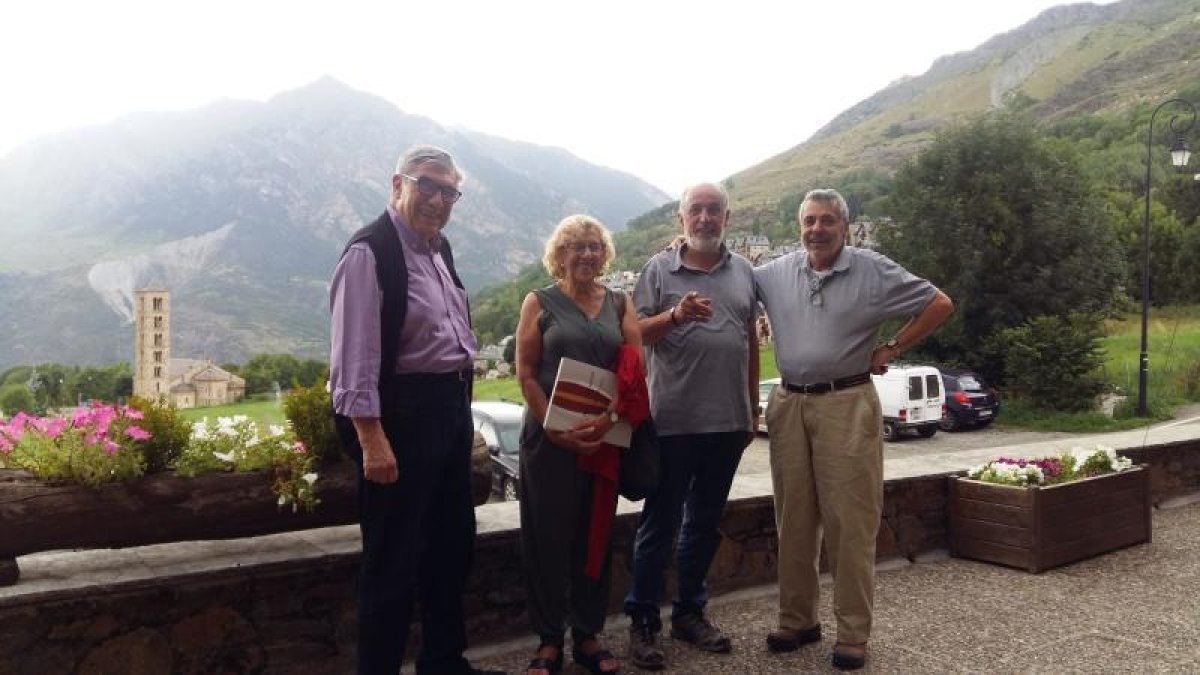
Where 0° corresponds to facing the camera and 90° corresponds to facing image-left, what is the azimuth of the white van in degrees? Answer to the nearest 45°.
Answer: approximately 135°

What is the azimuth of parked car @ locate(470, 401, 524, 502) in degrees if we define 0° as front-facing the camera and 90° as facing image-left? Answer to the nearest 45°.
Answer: approximately 315°

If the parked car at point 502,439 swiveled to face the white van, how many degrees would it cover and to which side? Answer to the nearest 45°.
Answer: approximately 90° to its left

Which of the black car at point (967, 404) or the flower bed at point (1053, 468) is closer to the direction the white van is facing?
the black car

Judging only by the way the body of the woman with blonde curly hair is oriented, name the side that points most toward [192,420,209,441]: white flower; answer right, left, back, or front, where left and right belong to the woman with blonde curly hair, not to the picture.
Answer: right

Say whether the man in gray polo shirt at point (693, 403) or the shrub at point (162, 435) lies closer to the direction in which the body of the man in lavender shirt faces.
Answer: the man in gray polo shirt

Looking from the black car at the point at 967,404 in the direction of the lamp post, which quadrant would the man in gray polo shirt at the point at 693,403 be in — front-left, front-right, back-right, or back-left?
back-right

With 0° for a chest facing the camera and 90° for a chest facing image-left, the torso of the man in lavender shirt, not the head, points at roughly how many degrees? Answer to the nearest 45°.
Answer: approximately 315°
